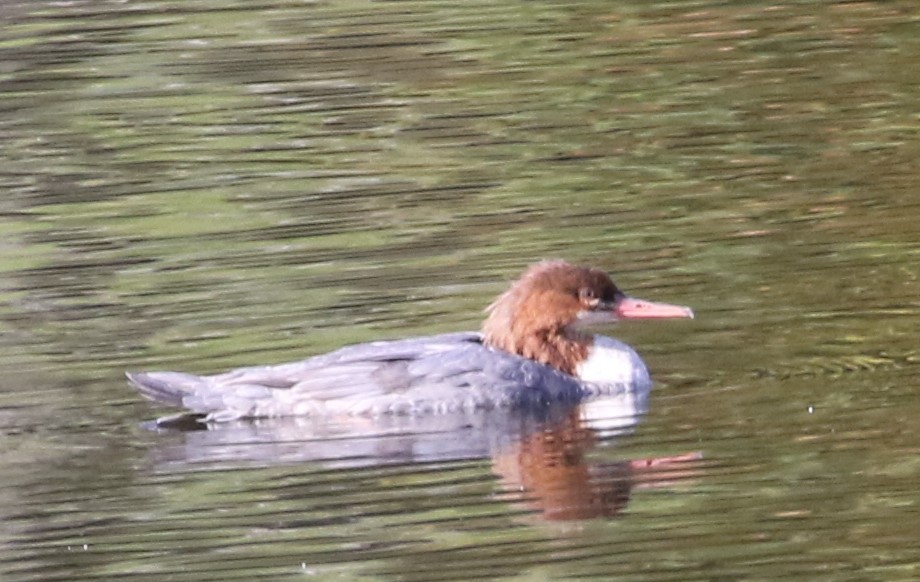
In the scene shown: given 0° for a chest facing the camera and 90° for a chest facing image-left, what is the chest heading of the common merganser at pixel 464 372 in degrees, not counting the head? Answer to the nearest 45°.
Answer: approximately 270°
